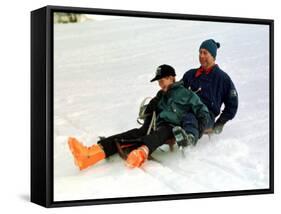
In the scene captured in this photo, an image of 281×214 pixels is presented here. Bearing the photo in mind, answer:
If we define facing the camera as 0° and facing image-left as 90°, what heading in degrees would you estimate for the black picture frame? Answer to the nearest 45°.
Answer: approximately 315°
